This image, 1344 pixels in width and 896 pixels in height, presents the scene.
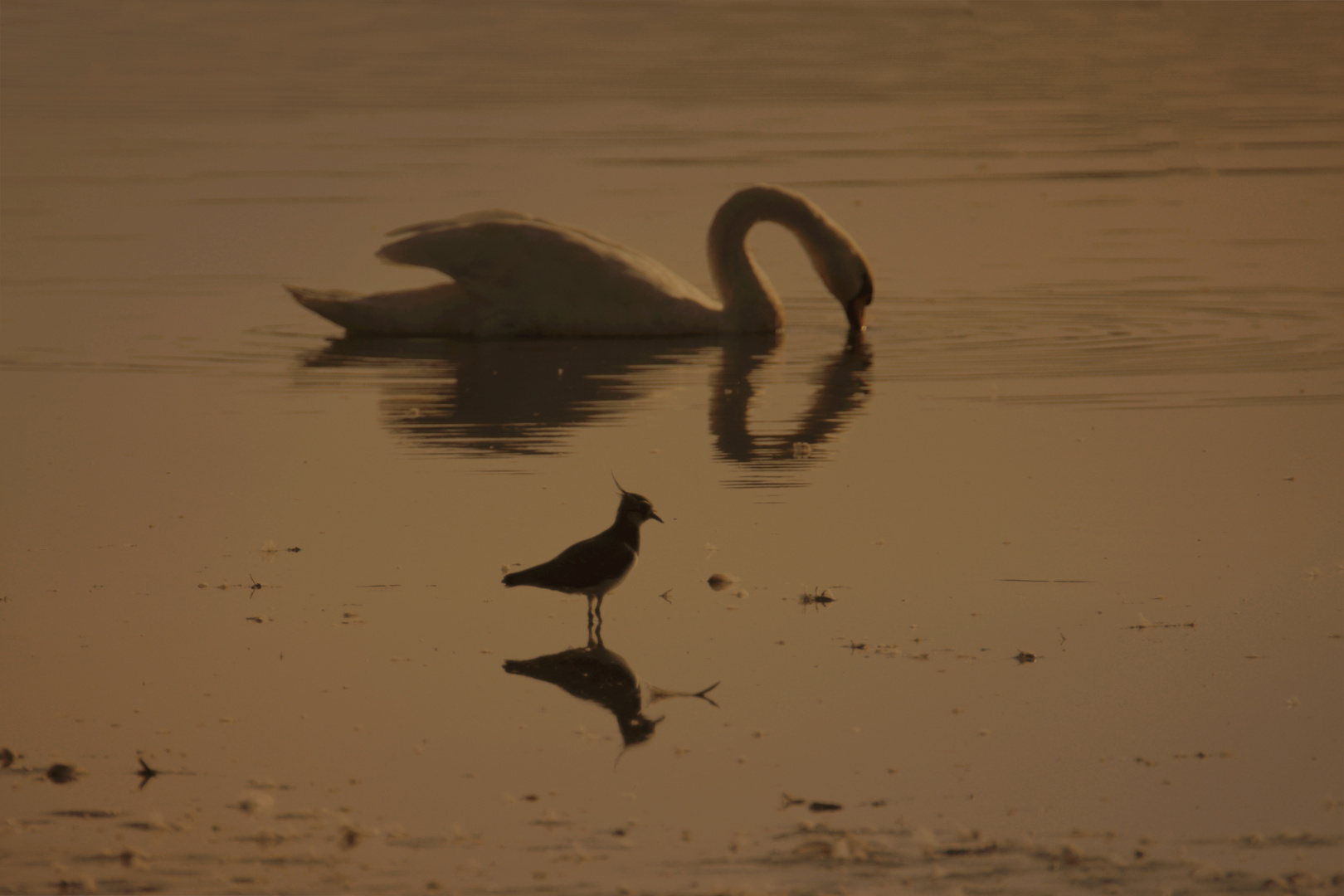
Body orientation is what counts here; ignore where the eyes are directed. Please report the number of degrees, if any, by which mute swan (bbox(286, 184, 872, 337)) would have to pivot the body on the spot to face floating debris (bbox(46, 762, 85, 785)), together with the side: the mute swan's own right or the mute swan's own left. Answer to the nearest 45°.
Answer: approximately 90° to the mute swan's own right

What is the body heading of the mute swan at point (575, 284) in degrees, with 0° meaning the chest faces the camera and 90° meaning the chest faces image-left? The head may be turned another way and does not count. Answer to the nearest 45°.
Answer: approximately 270°

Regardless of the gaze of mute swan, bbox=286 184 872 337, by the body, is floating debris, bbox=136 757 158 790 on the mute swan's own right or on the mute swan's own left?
on the mute swan's own right

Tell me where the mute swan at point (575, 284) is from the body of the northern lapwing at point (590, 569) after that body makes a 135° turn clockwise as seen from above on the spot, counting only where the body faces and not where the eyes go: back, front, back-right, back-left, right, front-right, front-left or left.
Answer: back-right

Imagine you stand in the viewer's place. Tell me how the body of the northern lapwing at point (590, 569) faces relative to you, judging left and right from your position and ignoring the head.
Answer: facing to the right of the viewer

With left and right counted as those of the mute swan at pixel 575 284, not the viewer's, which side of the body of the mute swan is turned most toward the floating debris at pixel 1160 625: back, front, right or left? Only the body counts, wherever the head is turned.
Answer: right

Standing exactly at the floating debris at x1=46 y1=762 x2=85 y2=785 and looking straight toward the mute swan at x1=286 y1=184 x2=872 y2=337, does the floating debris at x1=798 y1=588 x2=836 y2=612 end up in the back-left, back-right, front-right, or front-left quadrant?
front-right

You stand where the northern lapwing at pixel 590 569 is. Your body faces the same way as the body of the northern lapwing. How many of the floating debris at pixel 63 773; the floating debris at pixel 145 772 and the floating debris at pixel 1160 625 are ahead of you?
1

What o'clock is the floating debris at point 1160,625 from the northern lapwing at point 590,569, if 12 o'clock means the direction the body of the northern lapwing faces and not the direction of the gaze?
The floating debris is roughly at 12 o'clock from the northern lapwing.

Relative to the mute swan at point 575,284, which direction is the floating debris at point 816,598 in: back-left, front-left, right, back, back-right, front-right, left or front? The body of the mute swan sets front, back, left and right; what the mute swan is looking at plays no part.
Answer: right
